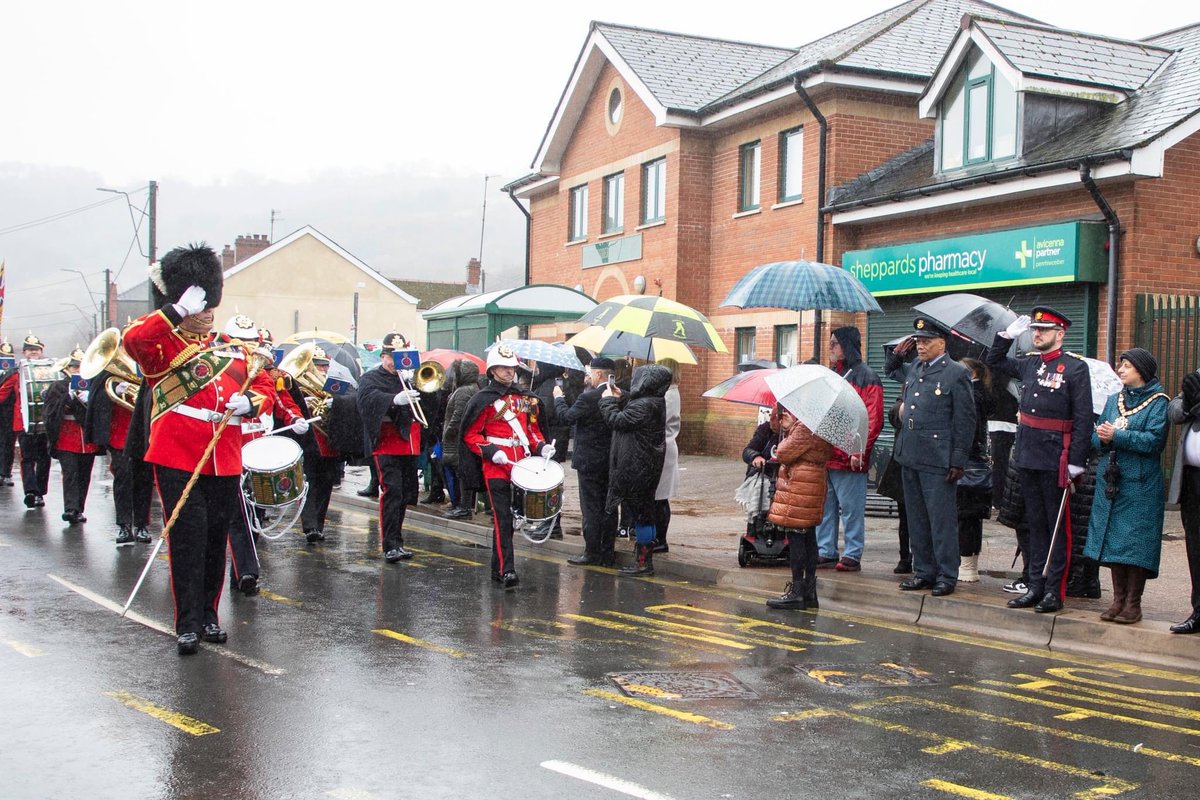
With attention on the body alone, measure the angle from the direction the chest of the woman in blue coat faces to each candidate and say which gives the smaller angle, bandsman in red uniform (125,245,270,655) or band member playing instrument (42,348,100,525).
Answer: the bandsman in red uniform

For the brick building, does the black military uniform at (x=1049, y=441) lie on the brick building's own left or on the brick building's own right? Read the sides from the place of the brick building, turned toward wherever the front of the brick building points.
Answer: on the brick building's own left

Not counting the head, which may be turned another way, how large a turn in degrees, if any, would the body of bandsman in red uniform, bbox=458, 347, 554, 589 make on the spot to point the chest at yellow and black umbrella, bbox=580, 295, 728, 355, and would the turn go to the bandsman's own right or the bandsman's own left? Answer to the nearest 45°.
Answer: approximately 90° to the bandsman's own left

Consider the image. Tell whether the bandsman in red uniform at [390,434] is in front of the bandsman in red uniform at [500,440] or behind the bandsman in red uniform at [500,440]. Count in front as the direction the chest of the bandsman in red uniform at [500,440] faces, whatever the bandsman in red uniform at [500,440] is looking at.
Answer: behind

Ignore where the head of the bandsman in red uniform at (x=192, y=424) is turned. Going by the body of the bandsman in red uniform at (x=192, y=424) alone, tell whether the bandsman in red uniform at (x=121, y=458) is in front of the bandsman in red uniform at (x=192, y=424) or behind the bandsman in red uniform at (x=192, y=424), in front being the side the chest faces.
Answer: behind

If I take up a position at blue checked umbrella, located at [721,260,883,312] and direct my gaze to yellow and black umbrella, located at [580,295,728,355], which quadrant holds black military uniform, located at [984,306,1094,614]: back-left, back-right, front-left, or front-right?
back-left

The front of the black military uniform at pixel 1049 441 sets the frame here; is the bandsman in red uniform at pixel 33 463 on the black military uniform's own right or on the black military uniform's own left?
on the black military uniform's own right

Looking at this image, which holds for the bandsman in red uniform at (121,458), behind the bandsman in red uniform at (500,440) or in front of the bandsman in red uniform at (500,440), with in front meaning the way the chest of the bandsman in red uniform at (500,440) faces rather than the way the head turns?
behind

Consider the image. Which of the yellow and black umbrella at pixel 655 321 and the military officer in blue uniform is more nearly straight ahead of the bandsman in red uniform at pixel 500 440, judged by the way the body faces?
the military officer in blue uniform
